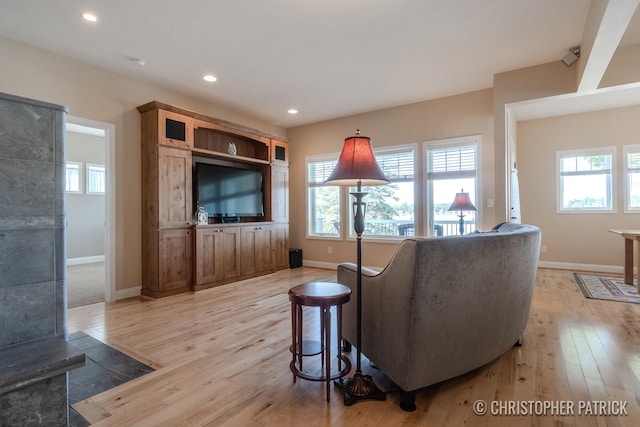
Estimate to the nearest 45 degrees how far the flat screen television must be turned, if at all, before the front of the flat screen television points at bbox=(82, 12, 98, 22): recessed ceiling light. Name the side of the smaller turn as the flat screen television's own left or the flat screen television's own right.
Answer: approximately 90° to the flat screen television's own right

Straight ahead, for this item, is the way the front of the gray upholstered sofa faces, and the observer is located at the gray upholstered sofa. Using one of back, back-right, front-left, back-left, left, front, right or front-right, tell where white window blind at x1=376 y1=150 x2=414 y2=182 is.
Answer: front-right

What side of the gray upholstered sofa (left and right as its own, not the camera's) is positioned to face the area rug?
right

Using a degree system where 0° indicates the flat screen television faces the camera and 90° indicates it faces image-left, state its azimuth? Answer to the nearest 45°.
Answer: approximately 315°

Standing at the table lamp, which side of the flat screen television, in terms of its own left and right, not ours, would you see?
front

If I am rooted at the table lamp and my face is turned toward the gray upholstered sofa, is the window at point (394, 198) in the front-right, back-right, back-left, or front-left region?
back-right

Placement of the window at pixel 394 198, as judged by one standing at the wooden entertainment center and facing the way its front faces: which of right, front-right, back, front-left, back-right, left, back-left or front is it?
front-left

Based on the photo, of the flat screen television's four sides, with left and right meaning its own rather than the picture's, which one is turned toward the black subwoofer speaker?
left

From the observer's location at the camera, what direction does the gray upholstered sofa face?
facing away from the viewer and to the left of the viewer

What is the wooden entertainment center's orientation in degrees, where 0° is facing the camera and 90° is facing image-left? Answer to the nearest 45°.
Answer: approximately 315°
